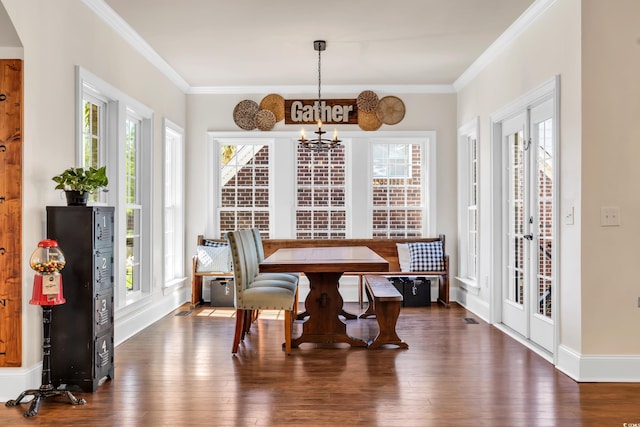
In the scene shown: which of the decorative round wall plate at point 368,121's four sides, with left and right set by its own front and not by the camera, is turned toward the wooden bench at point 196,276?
right

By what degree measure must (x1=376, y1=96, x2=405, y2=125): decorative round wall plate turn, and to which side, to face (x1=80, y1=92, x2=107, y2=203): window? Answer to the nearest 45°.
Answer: approximately 45° to its right

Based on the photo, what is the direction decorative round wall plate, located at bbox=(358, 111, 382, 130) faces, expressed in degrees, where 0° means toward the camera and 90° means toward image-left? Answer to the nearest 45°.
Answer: approximately 0°

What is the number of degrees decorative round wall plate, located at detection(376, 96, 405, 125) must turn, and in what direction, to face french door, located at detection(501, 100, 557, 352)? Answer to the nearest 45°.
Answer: approximately 45° to its left

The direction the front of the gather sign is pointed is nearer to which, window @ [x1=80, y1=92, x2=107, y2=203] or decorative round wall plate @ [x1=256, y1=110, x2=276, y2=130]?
the window

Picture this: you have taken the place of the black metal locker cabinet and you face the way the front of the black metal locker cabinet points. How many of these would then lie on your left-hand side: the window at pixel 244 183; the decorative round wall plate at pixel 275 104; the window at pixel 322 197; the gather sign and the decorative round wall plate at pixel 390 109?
5

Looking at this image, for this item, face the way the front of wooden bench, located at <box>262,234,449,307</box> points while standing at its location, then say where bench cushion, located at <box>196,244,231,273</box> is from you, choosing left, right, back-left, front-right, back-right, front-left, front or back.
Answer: right

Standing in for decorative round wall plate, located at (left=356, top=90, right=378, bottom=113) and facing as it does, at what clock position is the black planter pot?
The black planter pot is roughly at 1 o'clock from the decorative round wall plate.

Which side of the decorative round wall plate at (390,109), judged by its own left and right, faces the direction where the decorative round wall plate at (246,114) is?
right

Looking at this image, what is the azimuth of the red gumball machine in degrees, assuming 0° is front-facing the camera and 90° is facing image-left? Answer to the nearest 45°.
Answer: approximately 315°

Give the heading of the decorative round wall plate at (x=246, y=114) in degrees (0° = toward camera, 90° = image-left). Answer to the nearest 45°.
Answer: approximately 0°

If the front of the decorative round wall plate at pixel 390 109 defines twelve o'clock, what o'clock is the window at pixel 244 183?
The window is roughly at 3 o'clock from the decorative round wall plate.

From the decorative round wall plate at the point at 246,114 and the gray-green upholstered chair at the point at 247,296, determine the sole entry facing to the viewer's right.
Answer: the gray-green upholstered chair

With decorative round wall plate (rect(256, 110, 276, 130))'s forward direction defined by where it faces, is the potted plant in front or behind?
in front

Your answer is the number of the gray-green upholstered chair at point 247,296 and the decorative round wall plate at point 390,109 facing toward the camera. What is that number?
1
